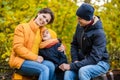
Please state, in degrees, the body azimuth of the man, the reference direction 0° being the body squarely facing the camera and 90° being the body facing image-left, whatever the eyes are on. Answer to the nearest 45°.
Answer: approximately 45°

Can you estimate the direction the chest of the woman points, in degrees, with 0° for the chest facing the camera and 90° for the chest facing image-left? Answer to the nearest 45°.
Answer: approximately 315°
